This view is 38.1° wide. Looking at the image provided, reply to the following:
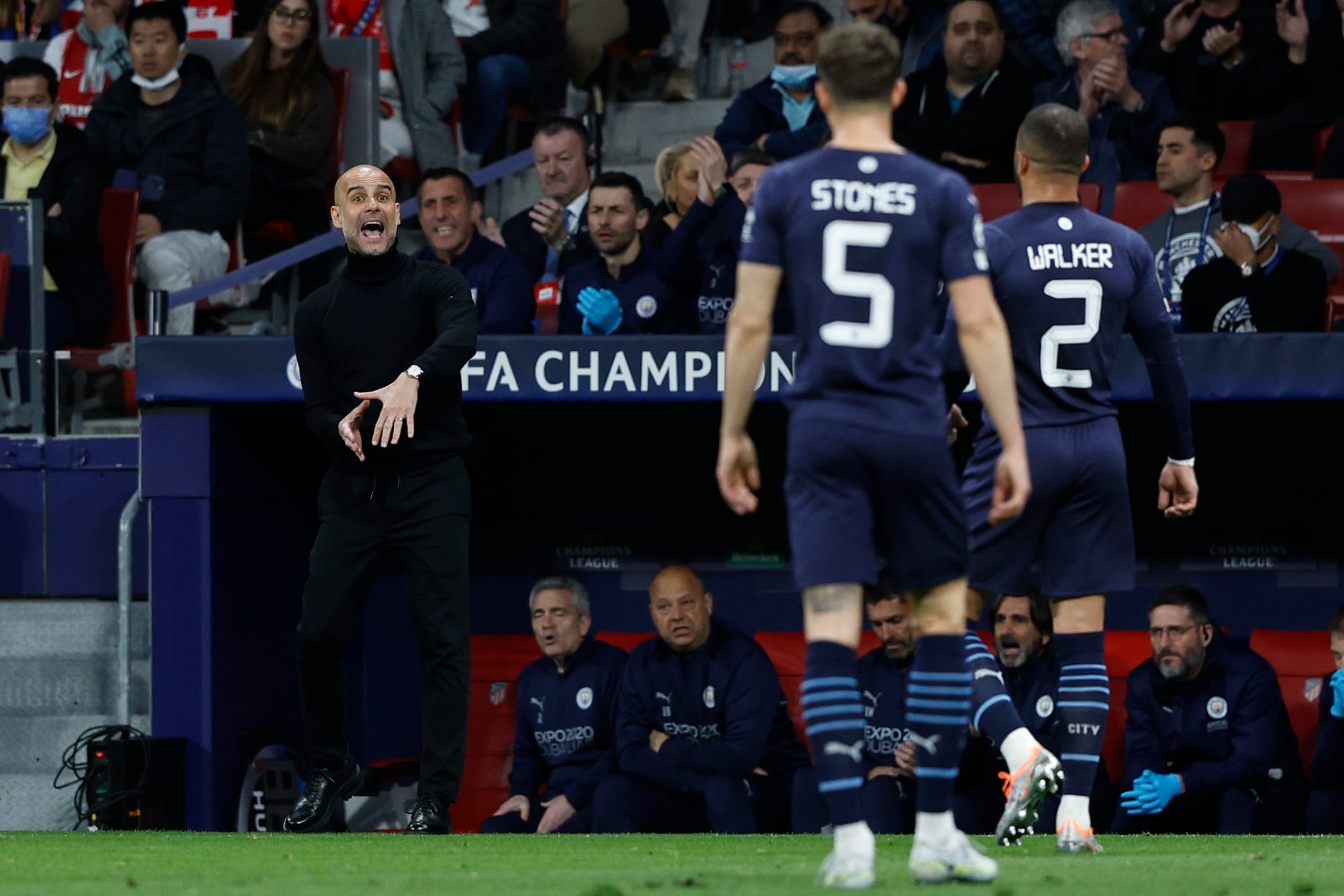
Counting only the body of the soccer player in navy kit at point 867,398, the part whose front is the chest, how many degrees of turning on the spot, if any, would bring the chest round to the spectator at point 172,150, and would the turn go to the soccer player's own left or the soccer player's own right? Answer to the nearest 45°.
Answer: approximately 45° to the soccer player's own left

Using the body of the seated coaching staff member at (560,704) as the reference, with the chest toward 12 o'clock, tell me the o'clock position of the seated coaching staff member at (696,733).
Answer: the seated coaching staff member at (696,733) is roughly at 9 o'clock from the seated coaching staff member at (560,704).

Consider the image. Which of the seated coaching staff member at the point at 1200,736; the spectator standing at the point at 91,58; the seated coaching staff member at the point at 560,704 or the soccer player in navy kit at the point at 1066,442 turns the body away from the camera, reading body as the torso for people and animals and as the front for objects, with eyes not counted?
the soccer player in navy kit

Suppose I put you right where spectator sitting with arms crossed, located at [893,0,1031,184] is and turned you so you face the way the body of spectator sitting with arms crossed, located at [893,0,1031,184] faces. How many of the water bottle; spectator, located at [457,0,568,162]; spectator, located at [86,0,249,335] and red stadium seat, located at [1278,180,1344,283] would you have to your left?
1

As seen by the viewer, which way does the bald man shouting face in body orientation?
toward the camera

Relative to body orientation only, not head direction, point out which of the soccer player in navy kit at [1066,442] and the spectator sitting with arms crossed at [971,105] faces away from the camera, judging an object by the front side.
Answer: the soccer player in navy kit

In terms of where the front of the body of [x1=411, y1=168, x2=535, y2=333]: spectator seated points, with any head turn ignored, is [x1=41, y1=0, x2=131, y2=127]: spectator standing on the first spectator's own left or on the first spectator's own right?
on the first spectator's own right

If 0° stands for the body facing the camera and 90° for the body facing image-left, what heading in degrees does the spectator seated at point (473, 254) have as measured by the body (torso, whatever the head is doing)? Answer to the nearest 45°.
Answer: approximately 45°

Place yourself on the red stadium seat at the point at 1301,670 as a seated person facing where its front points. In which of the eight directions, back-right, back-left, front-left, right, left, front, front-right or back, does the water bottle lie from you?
back-right

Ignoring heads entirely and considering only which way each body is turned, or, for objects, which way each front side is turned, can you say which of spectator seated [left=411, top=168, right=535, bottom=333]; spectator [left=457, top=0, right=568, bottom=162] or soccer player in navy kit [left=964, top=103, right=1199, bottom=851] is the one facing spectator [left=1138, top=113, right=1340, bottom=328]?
the soccer player in navy kit

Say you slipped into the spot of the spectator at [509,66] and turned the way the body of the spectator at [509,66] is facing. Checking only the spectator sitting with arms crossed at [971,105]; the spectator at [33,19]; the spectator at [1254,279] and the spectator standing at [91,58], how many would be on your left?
2

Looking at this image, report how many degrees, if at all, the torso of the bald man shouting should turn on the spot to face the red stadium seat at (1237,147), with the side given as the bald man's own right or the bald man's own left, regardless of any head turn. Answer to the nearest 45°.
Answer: approximately 135° to the bald man's own left
